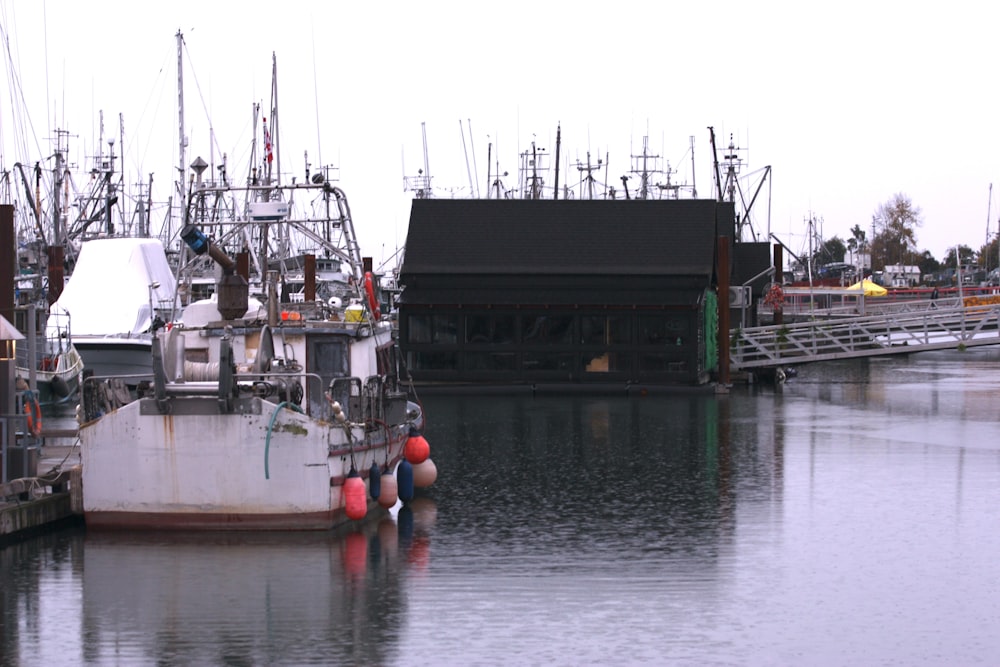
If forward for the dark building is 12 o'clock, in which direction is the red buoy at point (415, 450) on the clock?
The red buoy is roughly at 12 o'clock from the dark building.

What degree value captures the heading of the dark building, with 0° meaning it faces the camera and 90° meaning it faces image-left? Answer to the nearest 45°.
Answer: approximately 0°

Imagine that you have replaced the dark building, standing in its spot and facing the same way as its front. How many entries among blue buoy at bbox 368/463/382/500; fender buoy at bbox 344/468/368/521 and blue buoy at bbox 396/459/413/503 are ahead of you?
3

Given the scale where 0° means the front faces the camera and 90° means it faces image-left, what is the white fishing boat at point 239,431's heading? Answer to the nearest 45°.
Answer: approximately 180°

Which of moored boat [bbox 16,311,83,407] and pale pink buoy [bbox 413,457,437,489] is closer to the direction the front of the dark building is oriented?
the pale pink buoy

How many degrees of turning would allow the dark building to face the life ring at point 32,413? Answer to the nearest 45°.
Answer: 0° — it already faces it

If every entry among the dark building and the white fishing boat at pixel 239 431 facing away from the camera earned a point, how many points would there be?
1

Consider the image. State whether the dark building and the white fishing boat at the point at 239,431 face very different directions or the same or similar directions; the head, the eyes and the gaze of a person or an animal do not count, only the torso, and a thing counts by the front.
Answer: very different directions

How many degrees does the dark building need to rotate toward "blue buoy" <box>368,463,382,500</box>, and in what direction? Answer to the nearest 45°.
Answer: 0° — it already faces it
